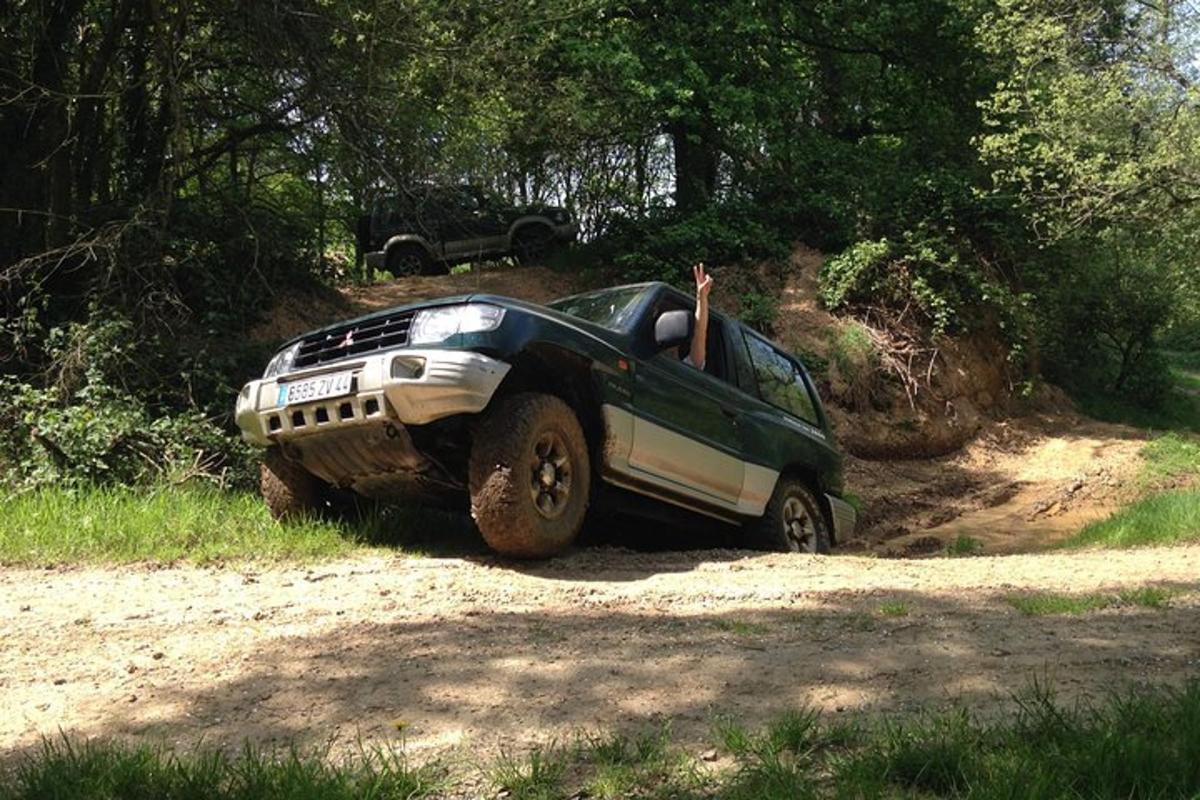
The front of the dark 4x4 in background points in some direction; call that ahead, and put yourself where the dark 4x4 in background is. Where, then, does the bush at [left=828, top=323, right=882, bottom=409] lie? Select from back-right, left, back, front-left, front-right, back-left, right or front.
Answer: front-right

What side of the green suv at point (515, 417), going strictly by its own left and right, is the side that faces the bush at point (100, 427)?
right

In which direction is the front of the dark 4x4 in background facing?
to the viewer's right

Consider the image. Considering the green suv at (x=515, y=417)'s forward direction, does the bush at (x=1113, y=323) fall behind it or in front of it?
behind

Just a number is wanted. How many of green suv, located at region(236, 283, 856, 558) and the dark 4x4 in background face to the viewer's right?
1

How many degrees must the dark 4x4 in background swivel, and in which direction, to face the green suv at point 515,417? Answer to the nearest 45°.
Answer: approximately 90° to its right

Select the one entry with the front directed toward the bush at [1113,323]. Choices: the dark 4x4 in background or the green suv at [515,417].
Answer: the dark 4x4 in background

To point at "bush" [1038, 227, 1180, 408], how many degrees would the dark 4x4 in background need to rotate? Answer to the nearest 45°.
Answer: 0° — it already faces it

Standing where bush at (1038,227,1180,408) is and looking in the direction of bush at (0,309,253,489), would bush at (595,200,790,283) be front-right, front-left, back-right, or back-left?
front-right

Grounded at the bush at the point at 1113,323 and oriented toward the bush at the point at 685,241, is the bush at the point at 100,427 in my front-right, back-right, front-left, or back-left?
front-left

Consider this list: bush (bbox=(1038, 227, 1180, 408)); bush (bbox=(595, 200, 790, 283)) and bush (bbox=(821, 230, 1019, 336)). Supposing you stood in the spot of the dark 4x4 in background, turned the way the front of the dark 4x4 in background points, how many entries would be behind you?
0

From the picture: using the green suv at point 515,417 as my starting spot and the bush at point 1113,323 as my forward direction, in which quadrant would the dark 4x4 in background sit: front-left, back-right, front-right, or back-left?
front-left

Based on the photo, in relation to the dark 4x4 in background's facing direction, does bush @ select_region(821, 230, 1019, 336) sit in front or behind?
in front

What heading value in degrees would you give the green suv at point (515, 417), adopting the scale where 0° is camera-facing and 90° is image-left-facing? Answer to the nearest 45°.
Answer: approximately 45°
